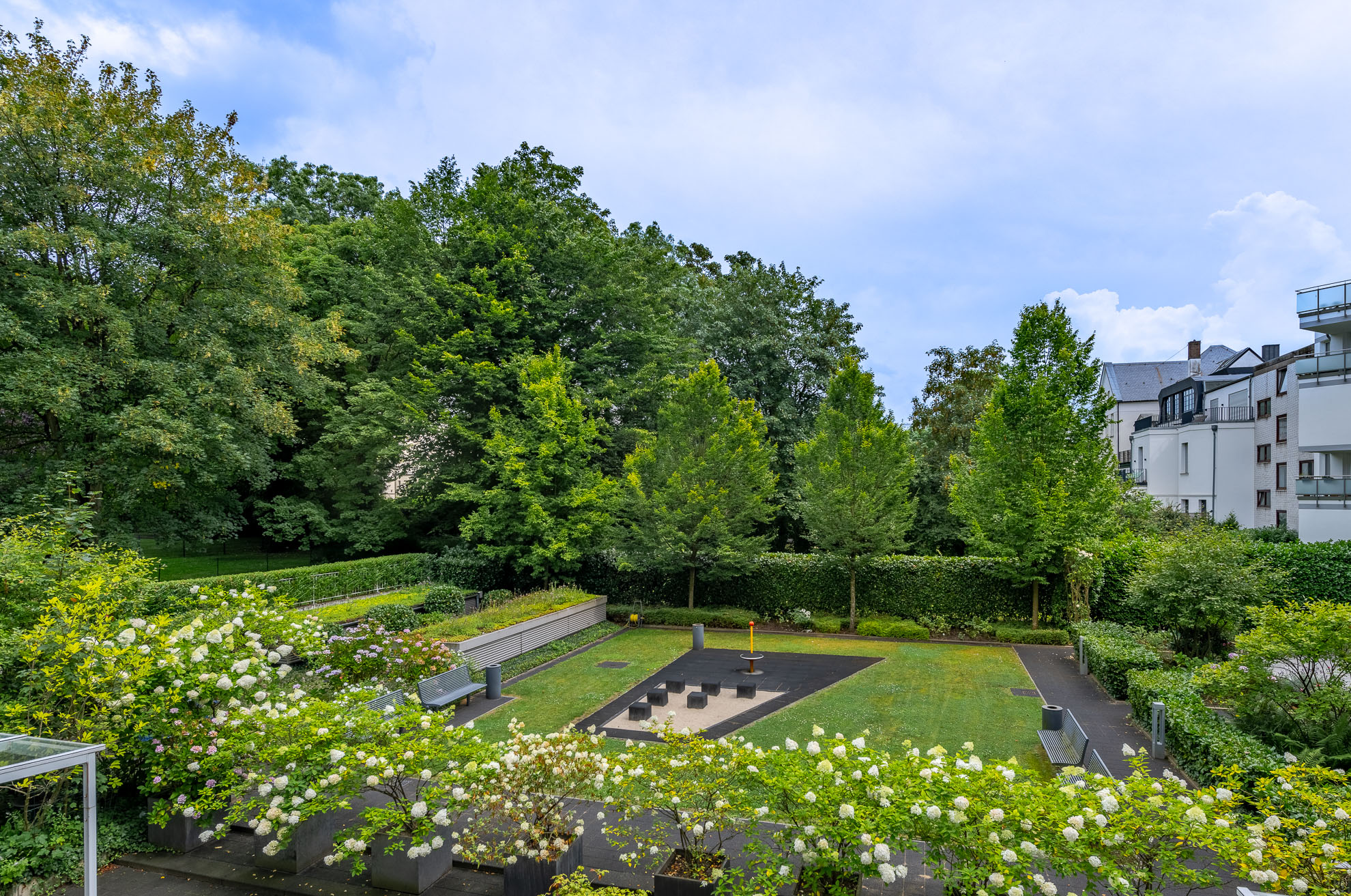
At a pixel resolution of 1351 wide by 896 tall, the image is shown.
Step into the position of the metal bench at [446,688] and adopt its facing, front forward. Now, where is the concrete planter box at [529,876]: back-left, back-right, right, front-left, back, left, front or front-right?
front-right

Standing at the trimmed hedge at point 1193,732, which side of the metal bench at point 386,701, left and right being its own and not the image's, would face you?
front

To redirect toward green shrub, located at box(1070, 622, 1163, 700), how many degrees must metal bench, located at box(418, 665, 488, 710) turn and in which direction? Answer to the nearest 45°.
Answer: approximately 45° to its left

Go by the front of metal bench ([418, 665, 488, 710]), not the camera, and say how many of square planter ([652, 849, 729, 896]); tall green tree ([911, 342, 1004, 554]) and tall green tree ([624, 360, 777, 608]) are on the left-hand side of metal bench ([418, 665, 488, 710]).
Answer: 2

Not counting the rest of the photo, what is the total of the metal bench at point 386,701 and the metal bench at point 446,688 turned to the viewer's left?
0

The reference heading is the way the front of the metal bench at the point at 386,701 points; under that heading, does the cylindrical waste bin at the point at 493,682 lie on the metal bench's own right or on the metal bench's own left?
on the metal bench's own left

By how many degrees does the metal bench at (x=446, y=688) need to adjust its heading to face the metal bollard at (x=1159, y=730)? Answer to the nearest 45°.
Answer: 0° — it already faces it

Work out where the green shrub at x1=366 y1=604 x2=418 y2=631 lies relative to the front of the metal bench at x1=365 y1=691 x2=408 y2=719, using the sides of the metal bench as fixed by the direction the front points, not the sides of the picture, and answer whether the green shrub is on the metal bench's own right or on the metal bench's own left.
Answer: on the metal bench's own left

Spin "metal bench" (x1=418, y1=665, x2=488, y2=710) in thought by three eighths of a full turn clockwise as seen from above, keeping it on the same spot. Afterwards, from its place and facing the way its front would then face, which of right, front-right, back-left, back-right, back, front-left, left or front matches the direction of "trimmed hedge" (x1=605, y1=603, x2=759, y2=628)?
back-right

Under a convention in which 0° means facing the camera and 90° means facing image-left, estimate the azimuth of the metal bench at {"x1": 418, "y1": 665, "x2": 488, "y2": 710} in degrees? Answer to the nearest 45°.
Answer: approximately 315°

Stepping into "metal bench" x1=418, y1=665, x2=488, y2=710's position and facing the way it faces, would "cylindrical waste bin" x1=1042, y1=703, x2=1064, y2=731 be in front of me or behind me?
in front

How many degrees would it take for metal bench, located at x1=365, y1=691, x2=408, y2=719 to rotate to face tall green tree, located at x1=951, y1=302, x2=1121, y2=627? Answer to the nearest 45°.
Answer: approximately 45° to its left

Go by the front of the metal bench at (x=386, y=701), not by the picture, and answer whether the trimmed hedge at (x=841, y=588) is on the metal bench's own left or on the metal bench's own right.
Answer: on the metal bench's own left

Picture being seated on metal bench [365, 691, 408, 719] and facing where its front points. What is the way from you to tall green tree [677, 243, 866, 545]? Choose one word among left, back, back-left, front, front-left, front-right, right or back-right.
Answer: left
